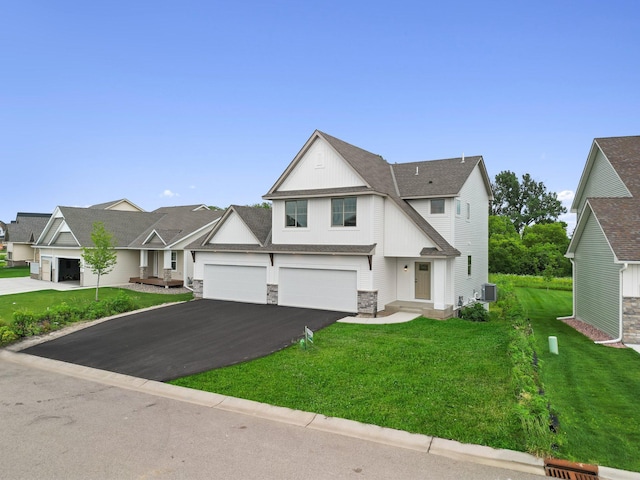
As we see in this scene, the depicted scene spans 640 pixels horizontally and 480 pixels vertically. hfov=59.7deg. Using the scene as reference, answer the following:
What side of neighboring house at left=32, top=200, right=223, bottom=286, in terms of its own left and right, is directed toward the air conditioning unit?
left

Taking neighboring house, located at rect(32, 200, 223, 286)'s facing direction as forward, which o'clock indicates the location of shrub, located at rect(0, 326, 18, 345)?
The shrub is roughly at 11 o'clock from the neighboring house.

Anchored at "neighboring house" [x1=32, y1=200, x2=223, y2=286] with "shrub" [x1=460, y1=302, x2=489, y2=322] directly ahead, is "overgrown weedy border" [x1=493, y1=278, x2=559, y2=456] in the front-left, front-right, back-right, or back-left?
front-right

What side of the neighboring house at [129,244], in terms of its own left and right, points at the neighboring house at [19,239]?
right

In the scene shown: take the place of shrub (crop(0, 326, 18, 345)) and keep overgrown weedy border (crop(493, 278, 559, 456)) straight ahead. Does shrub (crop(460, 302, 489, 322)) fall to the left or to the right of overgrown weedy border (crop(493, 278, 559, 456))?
left

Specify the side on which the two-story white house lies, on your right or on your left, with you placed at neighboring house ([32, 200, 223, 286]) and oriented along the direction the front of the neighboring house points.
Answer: on your left

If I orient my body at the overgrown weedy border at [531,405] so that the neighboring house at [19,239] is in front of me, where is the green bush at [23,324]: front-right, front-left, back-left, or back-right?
front-left

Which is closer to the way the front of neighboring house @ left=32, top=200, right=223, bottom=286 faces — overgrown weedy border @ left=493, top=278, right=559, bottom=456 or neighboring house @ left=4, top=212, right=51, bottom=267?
the overgrown weedy border

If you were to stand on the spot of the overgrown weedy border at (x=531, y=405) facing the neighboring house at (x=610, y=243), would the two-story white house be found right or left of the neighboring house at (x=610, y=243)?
left

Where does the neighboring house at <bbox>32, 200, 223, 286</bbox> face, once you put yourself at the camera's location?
facing the viewer and to the left of the viewer

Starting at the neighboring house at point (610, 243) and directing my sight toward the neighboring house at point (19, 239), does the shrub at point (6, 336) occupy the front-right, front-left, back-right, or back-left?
front-left

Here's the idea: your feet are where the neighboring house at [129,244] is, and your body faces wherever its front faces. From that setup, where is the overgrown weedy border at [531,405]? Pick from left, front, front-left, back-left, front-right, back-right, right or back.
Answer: front-left

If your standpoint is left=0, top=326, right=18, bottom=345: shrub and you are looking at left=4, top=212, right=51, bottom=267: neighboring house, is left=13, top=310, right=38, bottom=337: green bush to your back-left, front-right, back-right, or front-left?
front-right

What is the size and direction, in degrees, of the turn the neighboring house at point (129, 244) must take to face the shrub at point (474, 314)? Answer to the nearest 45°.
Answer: approximately 90° to its left

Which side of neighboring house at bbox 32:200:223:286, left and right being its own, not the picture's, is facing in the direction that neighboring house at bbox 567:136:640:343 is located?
left
